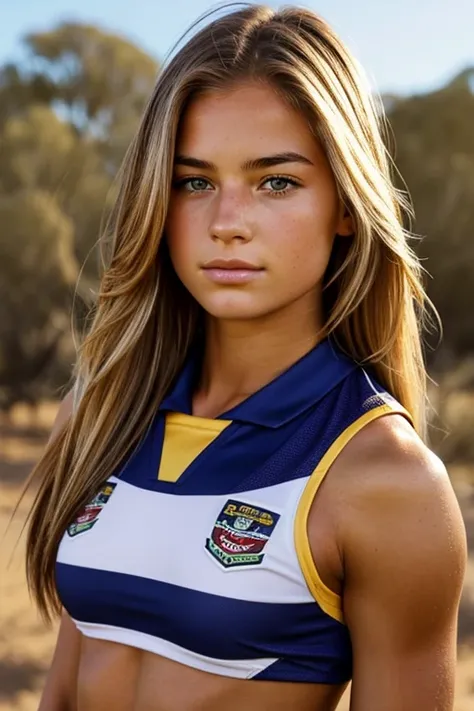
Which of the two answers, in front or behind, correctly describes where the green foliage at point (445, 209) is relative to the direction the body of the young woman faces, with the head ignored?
behind

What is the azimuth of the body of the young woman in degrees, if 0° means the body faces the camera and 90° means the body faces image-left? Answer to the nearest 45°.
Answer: approximately 45°
